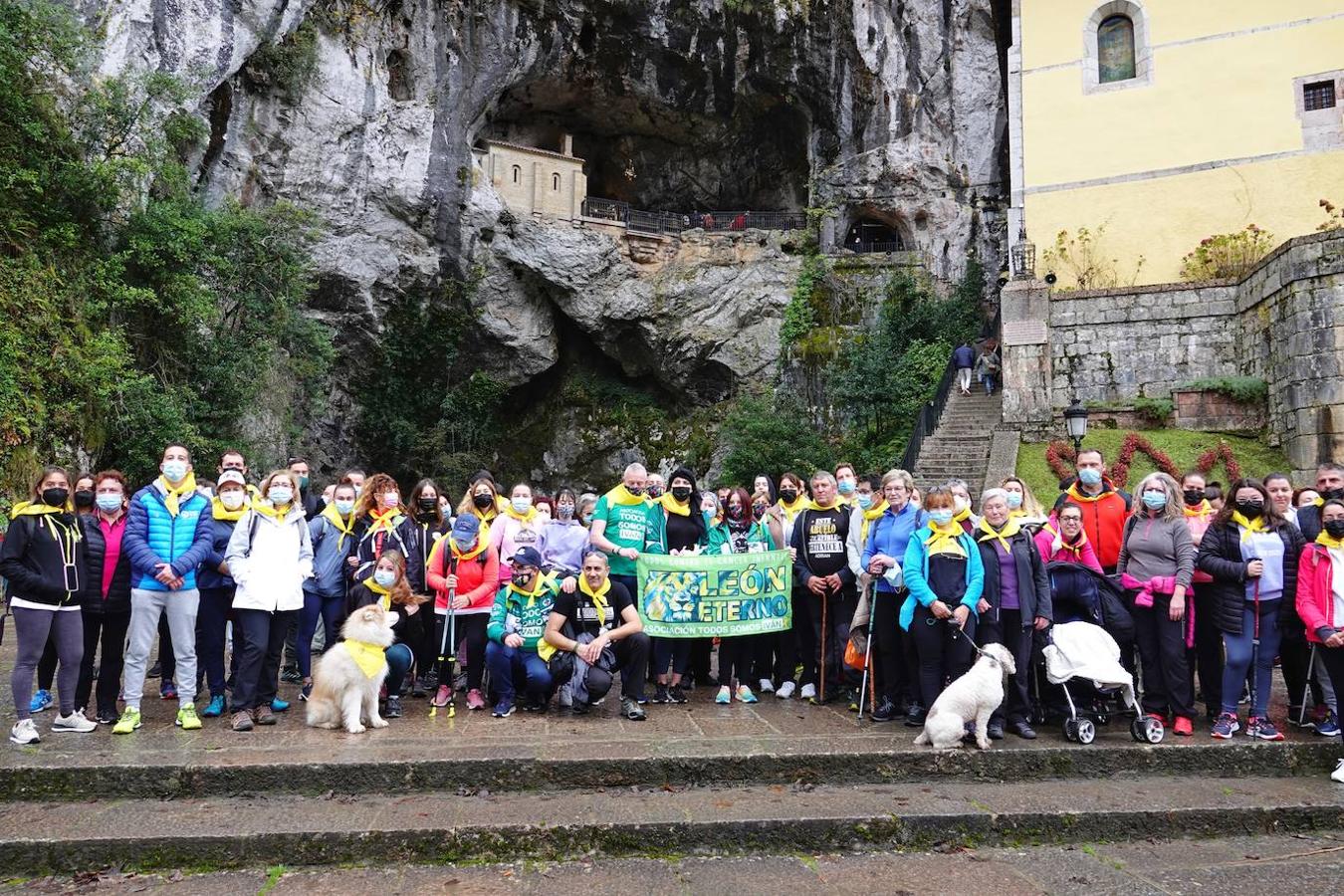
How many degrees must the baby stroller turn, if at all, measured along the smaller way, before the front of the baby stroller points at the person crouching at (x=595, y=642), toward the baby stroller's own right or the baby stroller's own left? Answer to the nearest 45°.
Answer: approximately 135° to the baby stroller's own right

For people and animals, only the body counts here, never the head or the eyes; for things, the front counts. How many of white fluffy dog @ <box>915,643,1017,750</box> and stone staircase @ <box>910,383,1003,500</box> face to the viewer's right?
1

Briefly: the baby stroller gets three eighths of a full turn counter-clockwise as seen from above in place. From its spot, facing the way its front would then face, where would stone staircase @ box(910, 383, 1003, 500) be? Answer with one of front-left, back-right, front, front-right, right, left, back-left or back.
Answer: front

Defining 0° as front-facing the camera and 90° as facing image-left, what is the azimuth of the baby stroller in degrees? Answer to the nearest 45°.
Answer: approximately 315°

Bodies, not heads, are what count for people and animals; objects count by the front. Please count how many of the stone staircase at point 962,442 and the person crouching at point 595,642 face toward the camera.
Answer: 2

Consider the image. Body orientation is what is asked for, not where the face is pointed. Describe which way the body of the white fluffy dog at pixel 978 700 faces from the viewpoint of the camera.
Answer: to the viewer's right

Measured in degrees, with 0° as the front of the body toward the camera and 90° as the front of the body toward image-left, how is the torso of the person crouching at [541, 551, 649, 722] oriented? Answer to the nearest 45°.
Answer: approximately 0°

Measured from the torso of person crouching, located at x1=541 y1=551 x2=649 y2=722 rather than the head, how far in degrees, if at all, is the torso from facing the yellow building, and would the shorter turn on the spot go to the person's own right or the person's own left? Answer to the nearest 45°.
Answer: approximately 135° to the person's own left

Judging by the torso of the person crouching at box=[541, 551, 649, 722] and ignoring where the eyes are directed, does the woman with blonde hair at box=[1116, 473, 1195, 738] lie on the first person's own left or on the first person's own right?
on the first person's own left

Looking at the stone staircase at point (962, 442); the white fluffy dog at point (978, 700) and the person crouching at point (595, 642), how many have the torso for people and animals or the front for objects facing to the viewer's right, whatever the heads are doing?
1

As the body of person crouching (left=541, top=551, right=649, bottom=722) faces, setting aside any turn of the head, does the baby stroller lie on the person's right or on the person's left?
on the person's left
